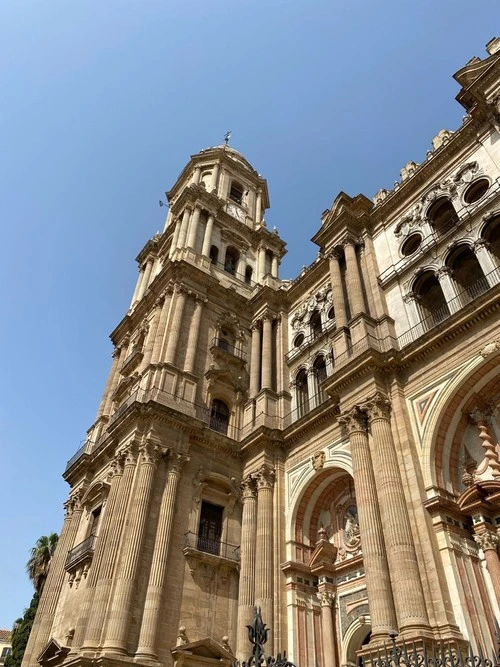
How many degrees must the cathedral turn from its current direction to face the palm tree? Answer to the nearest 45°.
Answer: approximately 90° to its right

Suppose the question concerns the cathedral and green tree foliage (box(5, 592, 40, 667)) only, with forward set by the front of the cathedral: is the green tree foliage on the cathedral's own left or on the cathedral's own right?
on the cathedral's own right

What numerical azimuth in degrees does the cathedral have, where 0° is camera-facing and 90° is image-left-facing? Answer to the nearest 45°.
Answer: approximately 45°
